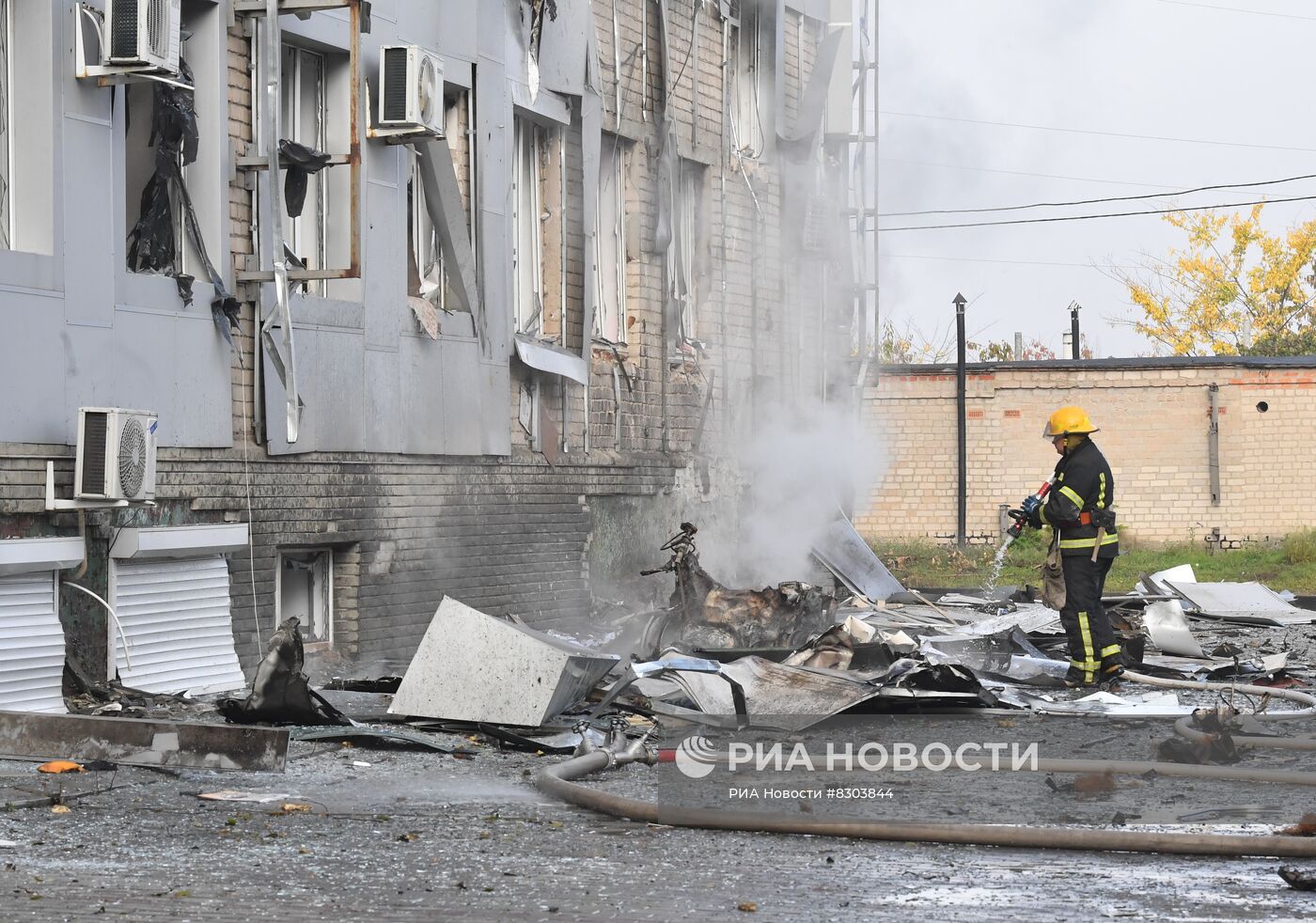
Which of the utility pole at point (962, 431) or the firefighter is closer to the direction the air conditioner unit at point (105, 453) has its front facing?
the firefighter

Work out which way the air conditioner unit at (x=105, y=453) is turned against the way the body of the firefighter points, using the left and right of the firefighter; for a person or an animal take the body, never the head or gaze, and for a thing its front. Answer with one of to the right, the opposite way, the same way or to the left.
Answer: the opposite way

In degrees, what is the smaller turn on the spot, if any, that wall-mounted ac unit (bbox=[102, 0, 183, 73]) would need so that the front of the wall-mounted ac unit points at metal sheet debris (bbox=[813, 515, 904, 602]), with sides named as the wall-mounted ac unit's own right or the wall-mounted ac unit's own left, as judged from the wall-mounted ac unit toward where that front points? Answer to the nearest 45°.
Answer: approximately 90° to the wall-mounted ac unit's own left

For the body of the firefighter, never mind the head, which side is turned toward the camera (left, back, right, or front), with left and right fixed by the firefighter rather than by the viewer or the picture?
left

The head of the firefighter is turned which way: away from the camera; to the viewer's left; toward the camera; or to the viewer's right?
to the viewer's left

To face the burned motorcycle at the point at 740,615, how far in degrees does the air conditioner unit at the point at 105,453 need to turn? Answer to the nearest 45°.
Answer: approximately 90° to its left

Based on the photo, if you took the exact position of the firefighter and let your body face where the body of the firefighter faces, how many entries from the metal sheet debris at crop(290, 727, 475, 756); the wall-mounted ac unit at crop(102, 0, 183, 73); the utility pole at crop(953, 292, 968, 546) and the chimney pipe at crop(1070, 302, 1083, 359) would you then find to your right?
2

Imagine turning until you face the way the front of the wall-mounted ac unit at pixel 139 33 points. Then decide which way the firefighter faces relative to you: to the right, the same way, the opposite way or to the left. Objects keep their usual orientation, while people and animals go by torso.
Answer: the opposite way

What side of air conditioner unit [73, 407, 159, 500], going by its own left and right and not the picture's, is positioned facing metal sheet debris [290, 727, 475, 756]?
front

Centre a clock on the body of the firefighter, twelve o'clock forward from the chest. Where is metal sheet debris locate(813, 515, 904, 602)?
The metal sheet debris is roughly at 2 o'clock from the firefighter.

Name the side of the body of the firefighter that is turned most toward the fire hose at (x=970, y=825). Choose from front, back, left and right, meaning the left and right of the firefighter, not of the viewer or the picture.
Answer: left

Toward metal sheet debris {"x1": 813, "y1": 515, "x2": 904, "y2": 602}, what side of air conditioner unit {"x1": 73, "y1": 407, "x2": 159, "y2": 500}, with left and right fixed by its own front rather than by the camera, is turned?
left

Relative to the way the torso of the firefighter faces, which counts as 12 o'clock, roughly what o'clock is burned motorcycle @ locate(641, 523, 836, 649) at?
The burned motorcycle is roughly at 12 o'clock from the firefighter.

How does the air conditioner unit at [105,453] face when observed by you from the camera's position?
facing the viewer and to the right of the viewer

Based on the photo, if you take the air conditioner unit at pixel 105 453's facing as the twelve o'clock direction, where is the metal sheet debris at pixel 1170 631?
The metal sheet debris is roughly at 10 o'clock from the air conditioner unit.
